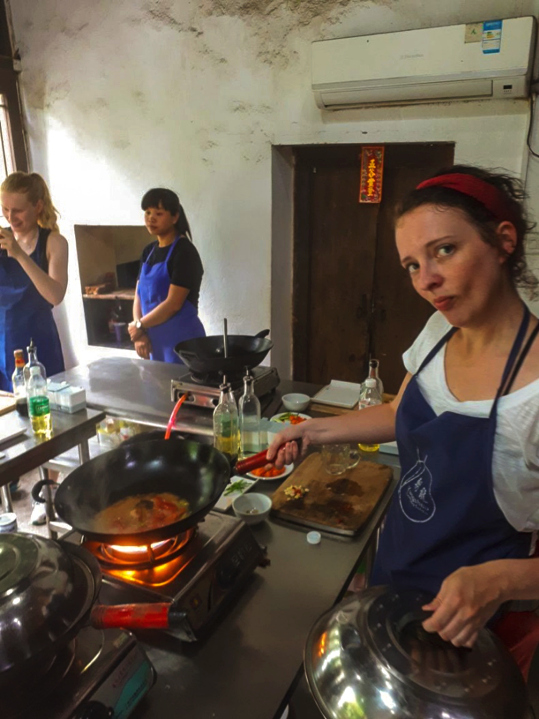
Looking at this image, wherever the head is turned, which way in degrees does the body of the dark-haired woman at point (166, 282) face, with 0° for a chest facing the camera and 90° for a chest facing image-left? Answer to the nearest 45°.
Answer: approximately 45°

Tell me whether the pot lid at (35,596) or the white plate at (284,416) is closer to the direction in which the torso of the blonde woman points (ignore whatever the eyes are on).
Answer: the pot lid

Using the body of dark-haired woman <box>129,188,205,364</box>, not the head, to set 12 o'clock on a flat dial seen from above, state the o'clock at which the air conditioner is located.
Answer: The air conditioner is roughly at 8 o'clock from the dark-haired woman.

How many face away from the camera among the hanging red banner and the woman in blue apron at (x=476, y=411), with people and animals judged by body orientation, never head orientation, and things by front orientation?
0

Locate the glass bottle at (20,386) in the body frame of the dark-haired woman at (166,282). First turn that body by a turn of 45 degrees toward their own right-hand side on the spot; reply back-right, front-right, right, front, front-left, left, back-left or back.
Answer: front-left

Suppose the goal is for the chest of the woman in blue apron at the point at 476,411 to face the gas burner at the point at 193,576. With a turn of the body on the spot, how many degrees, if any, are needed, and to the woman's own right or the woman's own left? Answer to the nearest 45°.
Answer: approximately 45° to the woman's own right

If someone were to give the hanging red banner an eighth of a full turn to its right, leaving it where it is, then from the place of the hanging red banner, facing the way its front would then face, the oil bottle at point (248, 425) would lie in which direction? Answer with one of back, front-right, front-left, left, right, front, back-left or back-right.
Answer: front-left

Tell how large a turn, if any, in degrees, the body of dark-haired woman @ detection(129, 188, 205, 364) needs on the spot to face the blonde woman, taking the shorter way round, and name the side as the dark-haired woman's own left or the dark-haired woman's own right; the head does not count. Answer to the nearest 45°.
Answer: approximately 45° to the dark-haired woman's own right

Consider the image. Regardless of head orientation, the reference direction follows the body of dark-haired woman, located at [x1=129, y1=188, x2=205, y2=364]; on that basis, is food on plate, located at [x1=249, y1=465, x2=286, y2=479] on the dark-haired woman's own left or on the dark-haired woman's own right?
on the dark-haired woman's own left

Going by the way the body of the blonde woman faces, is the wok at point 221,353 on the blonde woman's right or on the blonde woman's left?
on the blonde woman's left

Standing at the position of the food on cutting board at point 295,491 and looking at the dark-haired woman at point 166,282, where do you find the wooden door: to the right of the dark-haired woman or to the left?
right

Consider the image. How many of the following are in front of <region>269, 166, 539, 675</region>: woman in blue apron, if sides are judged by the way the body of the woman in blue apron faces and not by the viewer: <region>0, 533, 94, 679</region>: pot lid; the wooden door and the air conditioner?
1

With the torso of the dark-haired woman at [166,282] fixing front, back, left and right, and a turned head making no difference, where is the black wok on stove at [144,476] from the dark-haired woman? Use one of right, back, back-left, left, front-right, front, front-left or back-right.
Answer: front-left

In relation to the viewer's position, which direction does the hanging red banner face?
facing the viewer
